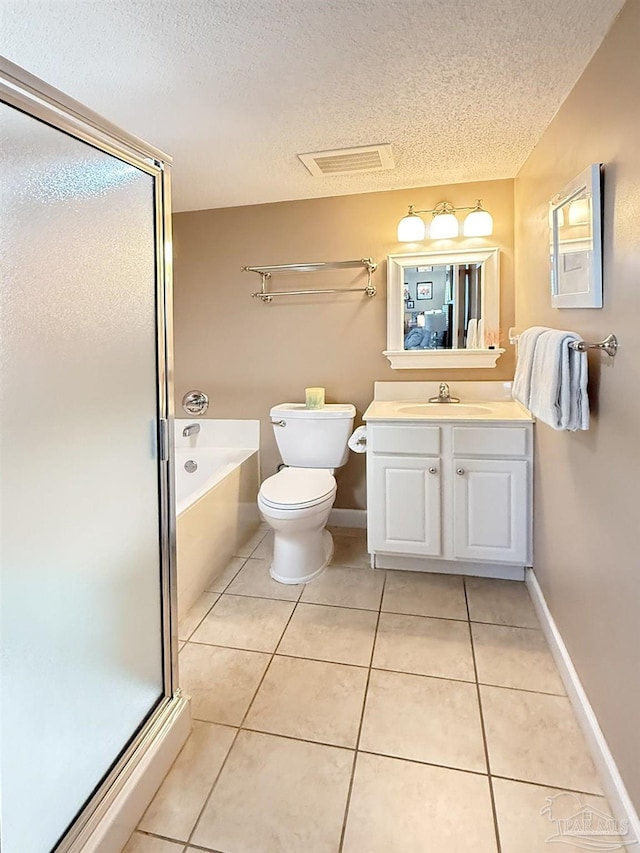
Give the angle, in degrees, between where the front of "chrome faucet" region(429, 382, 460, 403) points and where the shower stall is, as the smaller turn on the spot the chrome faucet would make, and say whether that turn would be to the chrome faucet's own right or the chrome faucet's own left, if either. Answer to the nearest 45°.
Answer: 0° — it already faces it

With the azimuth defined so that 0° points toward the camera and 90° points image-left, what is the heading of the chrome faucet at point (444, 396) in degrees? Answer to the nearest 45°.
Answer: approximately 0°

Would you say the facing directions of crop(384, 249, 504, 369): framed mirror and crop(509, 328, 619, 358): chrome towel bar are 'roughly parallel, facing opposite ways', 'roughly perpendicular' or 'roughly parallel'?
roughly perpendicular

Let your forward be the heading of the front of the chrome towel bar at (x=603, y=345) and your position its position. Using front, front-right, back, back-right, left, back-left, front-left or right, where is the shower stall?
front-left

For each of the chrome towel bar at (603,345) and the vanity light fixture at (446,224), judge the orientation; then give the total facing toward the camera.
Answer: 1

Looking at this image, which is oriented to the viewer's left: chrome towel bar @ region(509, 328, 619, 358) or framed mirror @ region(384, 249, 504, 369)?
the chrome towel bar

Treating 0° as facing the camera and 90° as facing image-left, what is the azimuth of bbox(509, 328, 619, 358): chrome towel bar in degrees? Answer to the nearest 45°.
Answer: approximately 90°
